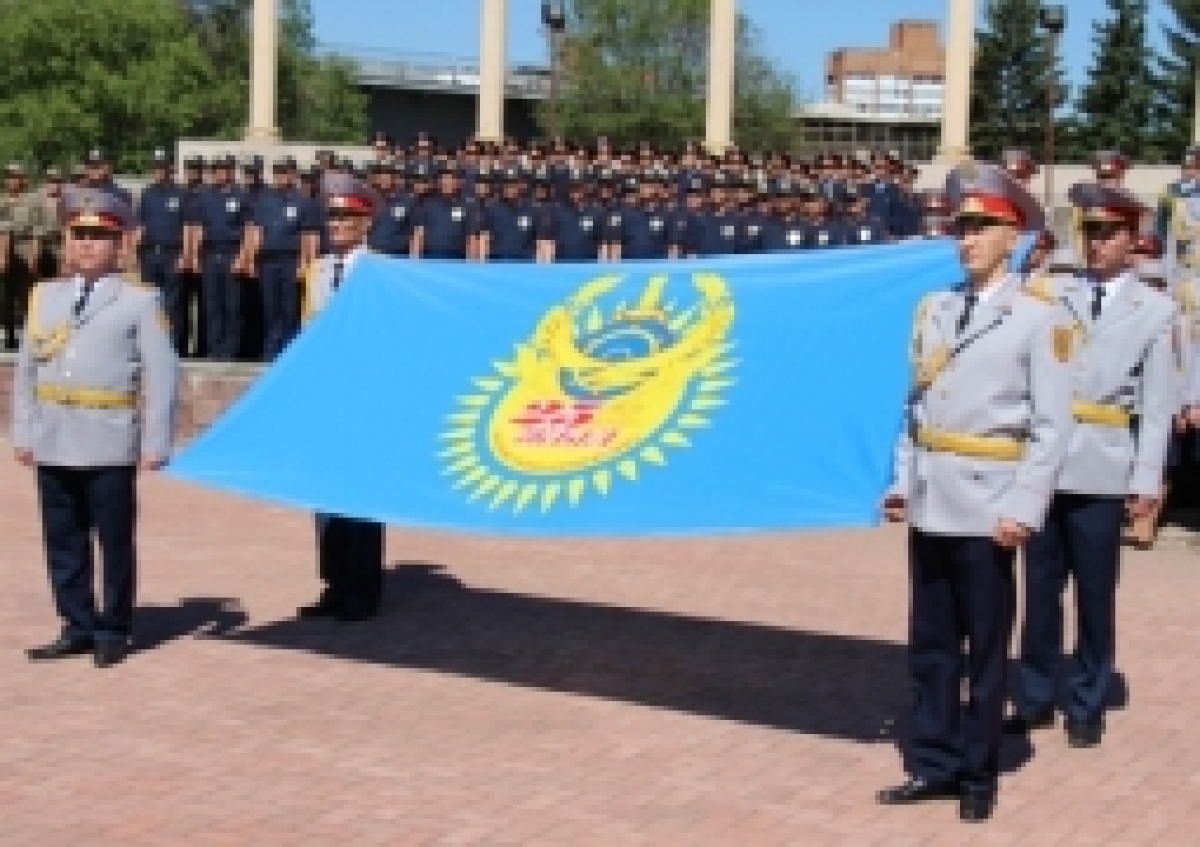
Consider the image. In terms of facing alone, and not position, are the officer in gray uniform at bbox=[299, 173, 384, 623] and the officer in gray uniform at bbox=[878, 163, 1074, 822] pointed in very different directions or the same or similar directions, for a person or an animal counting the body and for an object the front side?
same or similar directions

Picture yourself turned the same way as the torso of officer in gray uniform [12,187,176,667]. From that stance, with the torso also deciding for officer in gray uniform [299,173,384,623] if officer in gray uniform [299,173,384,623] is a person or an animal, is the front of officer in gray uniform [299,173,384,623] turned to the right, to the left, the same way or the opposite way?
the same way

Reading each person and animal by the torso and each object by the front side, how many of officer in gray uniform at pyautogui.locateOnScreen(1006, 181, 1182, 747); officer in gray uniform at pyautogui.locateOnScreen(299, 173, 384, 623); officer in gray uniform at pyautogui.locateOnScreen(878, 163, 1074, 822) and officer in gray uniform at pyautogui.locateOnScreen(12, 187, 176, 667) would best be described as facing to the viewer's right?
0

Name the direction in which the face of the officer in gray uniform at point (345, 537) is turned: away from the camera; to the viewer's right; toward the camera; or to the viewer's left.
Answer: toward the camera

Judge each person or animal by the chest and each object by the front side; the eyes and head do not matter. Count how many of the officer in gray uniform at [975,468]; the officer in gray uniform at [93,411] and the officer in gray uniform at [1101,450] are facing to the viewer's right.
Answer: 0

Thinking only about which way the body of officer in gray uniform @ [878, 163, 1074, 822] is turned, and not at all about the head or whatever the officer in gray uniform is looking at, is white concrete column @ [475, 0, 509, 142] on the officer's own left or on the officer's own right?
on the officer's own right

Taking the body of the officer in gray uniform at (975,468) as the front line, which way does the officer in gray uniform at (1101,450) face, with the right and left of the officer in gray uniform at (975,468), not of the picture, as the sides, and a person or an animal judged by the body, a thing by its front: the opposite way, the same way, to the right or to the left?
the same way

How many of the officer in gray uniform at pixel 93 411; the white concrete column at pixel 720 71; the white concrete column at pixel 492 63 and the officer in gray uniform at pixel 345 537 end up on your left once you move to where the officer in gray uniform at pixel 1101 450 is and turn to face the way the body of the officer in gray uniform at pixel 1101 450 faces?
0

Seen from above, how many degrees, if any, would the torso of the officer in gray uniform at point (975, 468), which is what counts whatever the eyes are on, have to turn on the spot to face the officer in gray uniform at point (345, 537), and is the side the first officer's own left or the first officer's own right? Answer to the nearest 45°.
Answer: approximately 90° to the first officer's own right

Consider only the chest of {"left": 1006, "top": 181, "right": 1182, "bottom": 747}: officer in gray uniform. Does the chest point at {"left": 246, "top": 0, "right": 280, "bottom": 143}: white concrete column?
no

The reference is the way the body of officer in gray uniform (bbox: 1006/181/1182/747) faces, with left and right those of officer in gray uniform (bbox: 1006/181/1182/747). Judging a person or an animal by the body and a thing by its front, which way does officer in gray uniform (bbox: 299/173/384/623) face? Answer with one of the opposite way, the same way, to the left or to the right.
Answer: the same way

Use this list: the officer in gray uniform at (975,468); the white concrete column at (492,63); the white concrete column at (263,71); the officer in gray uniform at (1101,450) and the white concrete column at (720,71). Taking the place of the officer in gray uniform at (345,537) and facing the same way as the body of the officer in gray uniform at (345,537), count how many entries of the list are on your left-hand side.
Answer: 2

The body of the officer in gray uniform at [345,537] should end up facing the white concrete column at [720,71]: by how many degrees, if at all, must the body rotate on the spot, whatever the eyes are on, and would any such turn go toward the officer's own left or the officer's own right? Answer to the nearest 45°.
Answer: approximately 135° to the officer's own right

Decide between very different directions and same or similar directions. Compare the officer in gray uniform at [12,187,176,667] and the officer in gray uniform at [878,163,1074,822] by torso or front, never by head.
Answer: same or similar directions

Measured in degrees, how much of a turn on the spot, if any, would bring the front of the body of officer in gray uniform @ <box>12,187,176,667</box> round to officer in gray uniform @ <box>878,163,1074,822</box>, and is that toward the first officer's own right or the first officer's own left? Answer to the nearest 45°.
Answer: approximately 90° to the first officer's own left

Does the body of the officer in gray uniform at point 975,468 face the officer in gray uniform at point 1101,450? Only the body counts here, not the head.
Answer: no

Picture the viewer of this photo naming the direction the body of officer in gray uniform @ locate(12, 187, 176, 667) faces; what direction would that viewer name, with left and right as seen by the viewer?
facing the viewer and to the left of the viewer

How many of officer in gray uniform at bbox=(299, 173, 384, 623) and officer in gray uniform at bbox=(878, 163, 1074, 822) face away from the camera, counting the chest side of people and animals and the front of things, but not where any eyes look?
0

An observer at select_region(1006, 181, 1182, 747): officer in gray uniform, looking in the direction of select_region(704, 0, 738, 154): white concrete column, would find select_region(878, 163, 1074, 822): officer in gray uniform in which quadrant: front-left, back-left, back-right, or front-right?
back-left

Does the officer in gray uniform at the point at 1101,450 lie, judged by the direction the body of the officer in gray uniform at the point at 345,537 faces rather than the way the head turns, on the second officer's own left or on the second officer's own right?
on the second officer's own left

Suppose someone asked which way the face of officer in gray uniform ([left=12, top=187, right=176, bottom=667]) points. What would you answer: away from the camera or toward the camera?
toward the camera
